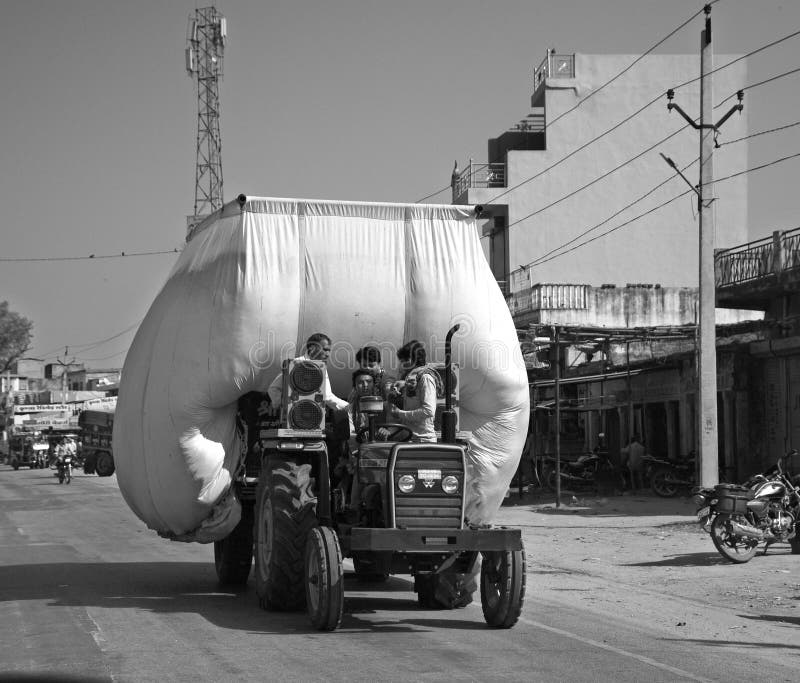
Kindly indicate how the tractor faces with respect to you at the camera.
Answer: facing the viewer

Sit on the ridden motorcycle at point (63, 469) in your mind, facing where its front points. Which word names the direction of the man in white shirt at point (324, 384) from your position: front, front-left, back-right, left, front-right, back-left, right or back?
front

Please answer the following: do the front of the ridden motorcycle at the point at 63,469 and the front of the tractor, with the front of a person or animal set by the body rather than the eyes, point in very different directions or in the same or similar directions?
same or similar directions

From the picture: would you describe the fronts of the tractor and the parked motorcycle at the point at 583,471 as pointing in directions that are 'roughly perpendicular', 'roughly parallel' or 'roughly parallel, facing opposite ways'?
roughly perpendicular

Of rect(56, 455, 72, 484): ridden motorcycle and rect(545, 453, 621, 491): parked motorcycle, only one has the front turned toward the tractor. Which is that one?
rect(56, 455, 72, 484): ridden motorcycle

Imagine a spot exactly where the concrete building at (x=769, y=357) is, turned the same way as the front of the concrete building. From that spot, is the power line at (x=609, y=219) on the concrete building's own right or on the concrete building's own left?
on the concrete building's own right

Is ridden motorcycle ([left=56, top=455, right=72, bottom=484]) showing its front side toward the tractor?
yes

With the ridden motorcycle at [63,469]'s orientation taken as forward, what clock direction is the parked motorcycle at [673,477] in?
the parked motorcycle at [673,477] is roughly at 11 o'clock from the ridden motorcycle at [63,469].
